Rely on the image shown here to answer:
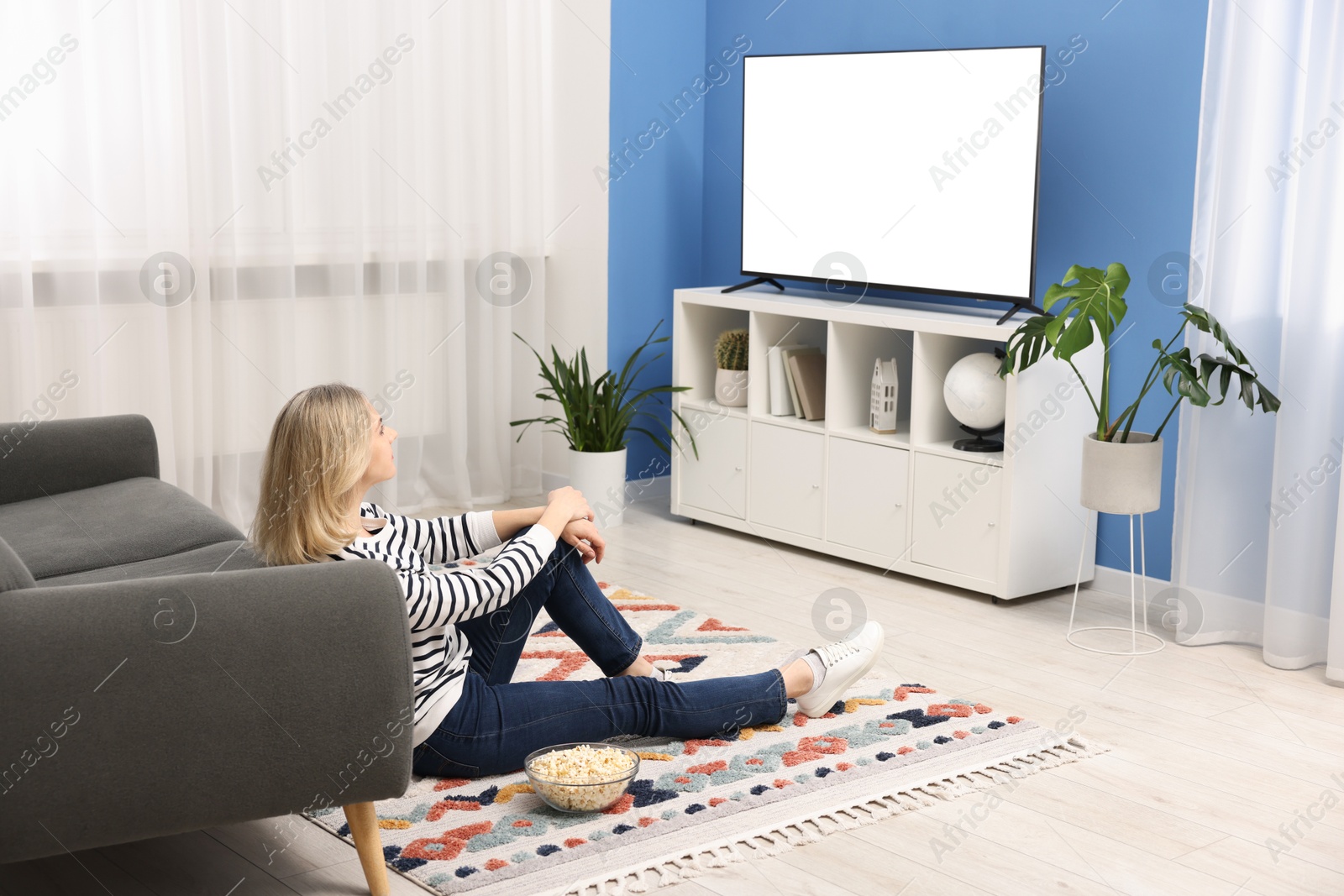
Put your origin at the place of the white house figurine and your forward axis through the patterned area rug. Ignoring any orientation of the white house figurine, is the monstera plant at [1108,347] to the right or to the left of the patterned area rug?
left

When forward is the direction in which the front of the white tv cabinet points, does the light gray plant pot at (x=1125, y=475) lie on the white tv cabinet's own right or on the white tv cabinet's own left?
on the white tv cabinet's own left

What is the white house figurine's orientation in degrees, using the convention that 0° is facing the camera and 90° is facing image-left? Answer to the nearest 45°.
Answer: approximately 45°

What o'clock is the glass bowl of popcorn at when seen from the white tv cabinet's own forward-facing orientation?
The glass bowl of popcorn is roughly at 11 o'clock from the white tv cabinet.

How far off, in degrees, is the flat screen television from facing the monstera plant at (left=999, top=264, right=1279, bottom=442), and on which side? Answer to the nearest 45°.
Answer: approximately 90° to its left

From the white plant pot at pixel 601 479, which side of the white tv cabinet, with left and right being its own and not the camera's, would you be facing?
right

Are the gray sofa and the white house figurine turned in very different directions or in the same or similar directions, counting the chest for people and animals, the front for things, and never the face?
very different directions

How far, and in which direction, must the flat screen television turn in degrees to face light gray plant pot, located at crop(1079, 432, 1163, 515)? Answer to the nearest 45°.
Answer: approximately 90° to its left

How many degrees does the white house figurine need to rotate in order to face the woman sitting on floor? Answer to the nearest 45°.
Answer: approximately 45° to its left

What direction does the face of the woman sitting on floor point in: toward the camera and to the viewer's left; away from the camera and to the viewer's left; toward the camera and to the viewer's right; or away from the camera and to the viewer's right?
away from the camera and to the viewer's right

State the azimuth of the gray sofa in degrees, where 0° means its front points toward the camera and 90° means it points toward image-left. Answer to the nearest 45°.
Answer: approximately 225°
